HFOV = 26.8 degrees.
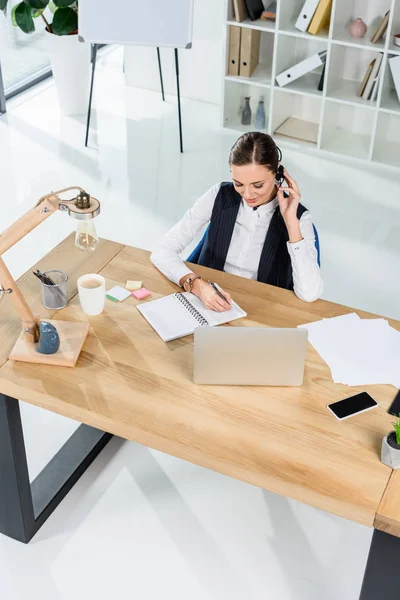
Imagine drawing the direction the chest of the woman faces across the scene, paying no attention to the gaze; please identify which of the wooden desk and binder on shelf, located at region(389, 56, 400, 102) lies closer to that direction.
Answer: the wooden desk

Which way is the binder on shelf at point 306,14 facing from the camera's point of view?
toward the camera

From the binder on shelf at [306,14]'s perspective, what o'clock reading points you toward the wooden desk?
The wooden desk is roughly at 12 o'clock from the binder on shelf.

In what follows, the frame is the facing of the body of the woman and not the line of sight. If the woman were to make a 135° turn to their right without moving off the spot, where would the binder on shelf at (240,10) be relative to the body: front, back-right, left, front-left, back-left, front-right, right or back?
front-right

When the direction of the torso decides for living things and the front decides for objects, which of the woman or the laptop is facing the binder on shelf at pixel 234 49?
the laptop

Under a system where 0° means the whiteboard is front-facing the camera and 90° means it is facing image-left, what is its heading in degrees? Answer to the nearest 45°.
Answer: approximately 0°

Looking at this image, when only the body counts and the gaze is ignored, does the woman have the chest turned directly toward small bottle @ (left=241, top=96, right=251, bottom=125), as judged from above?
no

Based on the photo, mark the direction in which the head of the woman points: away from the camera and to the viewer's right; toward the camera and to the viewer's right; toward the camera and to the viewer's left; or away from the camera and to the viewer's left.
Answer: toward the camera and to the viewer's left

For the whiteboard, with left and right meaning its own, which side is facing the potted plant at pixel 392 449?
front

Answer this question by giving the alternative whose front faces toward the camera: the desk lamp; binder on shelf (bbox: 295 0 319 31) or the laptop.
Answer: the binder on shelf

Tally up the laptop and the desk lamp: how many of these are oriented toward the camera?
0

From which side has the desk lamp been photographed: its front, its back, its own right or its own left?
right

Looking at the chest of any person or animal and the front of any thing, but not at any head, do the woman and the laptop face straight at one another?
yes

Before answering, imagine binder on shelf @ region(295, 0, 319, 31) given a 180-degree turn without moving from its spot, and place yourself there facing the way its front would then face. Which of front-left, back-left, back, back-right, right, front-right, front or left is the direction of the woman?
back

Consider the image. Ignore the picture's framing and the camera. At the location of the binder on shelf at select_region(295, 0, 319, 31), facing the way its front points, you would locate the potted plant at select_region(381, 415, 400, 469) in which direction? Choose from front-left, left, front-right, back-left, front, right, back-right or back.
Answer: front

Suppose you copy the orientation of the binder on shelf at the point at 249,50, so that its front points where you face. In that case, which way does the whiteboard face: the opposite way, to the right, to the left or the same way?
the same way

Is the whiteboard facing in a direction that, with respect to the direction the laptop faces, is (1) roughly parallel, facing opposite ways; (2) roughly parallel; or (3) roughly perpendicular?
roughly parallel, facing opposite ways

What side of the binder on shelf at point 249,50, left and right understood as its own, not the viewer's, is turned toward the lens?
front

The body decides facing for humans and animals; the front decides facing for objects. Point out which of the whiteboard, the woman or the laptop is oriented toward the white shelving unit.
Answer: the laptop

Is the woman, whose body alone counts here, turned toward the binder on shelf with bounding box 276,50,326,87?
no

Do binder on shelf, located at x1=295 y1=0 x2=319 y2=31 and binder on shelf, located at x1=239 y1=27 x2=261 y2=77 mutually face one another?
no

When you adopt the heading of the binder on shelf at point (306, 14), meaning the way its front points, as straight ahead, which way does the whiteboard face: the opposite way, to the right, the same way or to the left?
the same way
